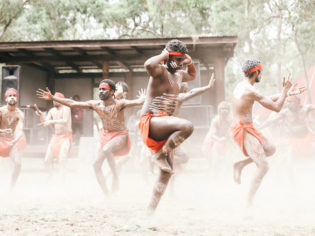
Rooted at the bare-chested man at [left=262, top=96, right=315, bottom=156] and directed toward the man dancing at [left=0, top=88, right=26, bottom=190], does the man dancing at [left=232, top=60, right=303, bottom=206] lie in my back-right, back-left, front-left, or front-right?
front-left

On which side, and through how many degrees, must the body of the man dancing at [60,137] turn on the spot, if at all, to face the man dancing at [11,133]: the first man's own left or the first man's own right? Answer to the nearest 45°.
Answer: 0° — they already face them

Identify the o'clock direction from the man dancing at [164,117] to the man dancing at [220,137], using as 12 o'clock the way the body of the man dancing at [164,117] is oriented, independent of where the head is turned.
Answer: the man dancing at [220,137] is roughly at 8 o'clock from the man dancing at [164,117].

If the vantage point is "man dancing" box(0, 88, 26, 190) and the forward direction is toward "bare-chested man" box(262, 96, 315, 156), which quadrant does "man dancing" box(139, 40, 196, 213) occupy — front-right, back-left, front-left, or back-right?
front-right

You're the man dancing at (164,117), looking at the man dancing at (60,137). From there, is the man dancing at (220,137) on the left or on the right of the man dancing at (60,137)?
right

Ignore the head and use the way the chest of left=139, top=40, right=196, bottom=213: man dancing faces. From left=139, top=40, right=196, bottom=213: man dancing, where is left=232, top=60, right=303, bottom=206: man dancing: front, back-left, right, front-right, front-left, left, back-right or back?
left

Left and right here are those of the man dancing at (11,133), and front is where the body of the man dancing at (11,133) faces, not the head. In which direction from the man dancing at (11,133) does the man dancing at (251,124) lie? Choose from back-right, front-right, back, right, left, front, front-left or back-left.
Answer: front-left

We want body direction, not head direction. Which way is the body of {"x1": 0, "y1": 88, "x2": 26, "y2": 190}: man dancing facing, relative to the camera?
toward the camera

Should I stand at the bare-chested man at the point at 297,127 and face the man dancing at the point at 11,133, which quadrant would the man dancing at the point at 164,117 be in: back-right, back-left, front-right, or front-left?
front-left

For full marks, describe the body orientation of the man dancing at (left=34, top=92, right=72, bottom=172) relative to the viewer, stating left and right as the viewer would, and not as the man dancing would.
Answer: facing the viewer and to the left of the viewer

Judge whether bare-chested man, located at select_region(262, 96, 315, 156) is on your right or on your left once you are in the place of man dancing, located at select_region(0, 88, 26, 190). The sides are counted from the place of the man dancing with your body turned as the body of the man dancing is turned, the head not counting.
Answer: on your left

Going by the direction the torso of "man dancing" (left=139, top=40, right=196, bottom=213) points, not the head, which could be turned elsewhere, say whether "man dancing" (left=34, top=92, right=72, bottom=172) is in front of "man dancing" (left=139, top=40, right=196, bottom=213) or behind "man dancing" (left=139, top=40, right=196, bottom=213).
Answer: behind
